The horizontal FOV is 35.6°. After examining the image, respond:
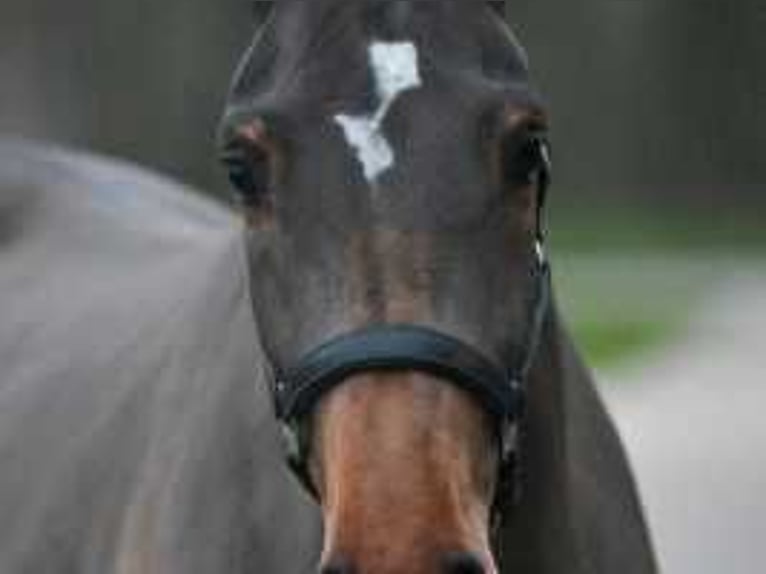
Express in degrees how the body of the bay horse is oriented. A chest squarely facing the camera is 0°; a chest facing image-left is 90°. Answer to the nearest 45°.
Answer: approximately 315°
